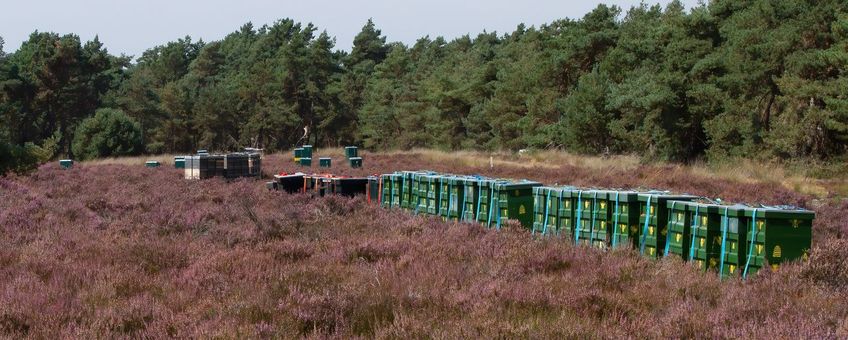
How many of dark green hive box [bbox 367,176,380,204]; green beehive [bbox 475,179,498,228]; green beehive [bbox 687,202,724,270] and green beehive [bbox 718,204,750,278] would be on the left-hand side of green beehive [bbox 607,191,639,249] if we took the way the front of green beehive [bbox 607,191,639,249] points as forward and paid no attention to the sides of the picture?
2

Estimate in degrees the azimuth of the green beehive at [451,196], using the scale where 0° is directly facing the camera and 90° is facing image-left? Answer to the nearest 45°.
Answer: approximately 45°

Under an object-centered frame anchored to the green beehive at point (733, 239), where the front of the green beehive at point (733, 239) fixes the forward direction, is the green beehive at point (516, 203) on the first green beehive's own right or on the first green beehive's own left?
on the first green beehive's own right

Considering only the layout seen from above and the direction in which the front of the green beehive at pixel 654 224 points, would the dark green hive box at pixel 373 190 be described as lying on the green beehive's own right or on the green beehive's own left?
on the green beehive's own right

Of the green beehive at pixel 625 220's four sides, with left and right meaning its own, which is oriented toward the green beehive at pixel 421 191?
right

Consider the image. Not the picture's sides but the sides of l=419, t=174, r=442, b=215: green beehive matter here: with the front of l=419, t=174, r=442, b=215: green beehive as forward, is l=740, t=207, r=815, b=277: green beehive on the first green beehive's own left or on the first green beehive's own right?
on the first green beehive's own left

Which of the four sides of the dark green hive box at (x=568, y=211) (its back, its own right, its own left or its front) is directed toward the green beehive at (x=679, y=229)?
left
